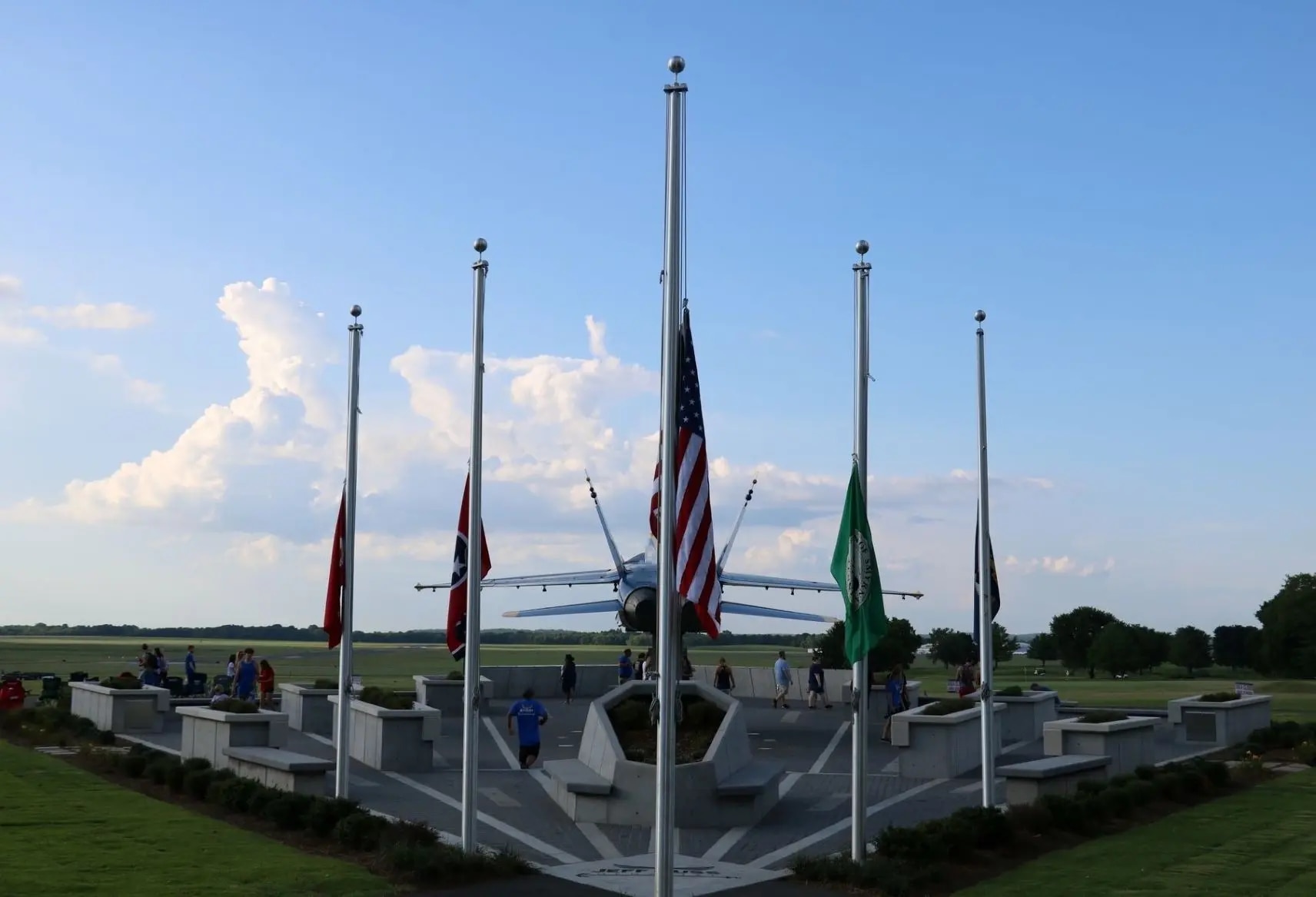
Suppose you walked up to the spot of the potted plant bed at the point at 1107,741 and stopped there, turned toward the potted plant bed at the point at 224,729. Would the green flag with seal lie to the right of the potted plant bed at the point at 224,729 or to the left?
left

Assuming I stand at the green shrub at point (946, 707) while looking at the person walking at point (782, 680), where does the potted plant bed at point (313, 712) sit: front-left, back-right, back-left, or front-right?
front-left
